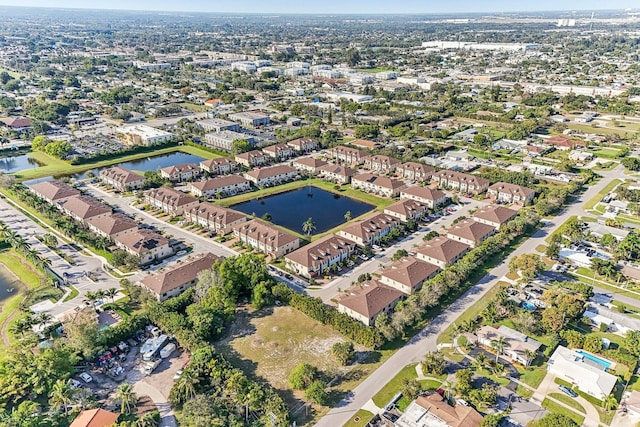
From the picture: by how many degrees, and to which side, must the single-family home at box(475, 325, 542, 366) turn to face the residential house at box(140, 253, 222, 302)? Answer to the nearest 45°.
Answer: approximately 45° to its right

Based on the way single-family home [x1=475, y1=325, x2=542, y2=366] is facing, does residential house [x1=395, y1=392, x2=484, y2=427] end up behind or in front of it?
in front

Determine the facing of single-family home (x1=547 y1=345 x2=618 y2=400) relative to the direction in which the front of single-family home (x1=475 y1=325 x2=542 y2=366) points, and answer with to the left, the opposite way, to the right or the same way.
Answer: the same way

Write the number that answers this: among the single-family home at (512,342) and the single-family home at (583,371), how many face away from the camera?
0

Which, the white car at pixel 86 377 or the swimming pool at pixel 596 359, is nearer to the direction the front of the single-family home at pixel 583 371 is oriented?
the white car

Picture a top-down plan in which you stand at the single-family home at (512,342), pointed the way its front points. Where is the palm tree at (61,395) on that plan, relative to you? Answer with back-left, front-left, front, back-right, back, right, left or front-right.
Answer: front

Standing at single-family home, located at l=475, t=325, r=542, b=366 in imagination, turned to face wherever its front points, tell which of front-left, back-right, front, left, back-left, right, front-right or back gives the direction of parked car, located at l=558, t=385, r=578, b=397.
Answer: left

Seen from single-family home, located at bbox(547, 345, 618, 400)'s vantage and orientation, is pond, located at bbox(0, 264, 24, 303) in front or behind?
in front

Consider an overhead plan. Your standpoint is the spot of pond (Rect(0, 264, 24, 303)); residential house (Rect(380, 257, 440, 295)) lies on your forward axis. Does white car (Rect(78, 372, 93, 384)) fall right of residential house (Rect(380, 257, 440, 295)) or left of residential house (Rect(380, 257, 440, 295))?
right

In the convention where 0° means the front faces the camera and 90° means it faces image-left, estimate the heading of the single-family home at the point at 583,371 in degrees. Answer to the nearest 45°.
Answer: approximately 45°

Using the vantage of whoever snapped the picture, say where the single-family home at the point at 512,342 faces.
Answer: facing the viewer and to the left of the viewer
